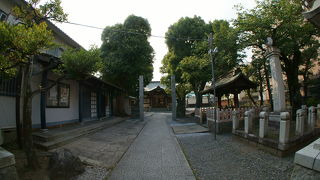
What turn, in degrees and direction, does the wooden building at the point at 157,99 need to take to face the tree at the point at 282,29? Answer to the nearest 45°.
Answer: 0° — it already faces it

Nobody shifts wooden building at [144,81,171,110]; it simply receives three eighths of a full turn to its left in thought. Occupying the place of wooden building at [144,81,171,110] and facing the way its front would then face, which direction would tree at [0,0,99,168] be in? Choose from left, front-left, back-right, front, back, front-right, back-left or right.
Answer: back-right

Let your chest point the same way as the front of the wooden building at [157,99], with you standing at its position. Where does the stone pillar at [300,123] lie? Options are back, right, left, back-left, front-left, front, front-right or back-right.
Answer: front

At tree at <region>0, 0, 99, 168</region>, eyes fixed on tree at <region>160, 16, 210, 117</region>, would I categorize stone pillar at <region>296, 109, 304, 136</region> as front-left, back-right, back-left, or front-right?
front-right

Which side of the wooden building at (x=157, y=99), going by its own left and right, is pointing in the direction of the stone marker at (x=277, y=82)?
front

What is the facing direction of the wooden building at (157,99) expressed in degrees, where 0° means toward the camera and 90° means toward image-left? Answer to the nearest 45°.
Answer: approximately 0°
